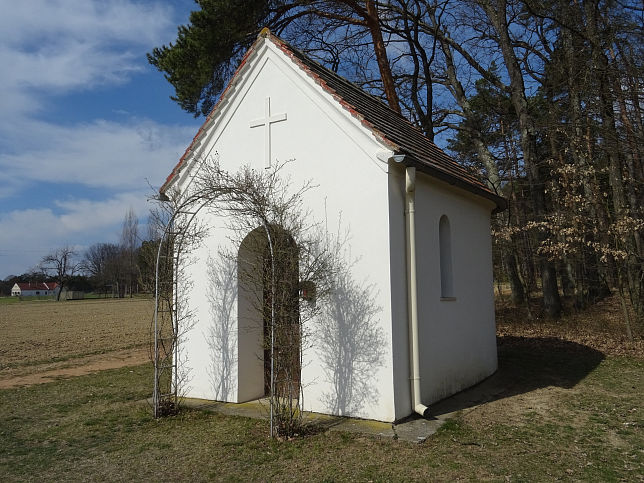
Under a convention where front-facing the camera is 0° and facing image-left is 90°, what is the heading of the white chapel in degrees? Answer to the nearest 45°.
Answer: approximately 45°
